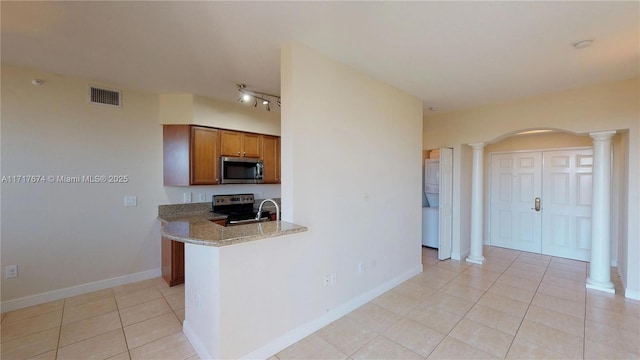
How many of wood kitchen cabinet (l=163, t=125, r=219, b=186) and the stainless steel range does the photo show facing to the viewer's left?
0

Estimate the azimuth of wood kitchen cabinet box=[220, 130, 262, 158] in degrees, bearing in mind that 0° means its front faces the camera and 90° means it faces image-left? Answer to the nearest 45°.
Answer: approximately 315°

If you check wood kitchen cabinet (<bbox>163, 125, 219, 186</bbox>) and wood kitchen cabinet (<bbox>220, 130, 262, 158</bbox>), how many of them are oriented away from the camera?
0

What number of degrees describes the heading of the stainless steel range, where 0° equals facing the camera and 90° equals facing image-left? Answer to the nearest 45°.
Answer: approximately 315°

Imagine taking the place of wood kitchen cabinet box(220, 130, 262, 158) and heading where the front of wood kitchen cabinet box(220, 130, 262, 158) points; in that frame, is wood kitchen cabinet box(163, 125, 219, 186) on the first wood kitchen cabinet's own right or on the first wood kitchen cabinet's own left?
on the first wood kitchen cabinet's own right

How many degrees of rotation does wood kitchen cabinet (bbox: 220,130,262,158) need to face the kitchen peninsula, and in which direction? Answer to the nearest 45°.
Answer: approximately 45° to its right

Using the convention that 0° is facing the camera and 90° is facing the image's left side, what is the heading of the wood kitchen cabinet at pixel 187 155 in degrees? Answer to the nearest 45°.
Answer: approximately 315°
